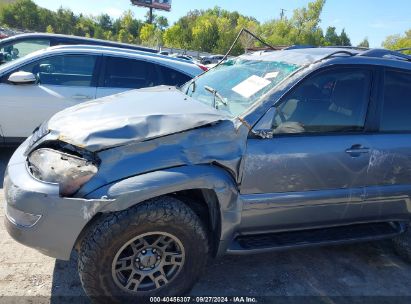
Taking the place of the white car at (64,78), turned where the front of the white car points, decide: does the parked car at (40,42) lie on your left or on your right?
on your right

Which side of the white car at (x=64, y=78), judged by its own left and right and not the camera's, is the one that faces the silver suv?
left

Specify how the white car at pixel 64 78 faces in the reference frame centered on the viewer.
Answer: facing to the left of the viewer
